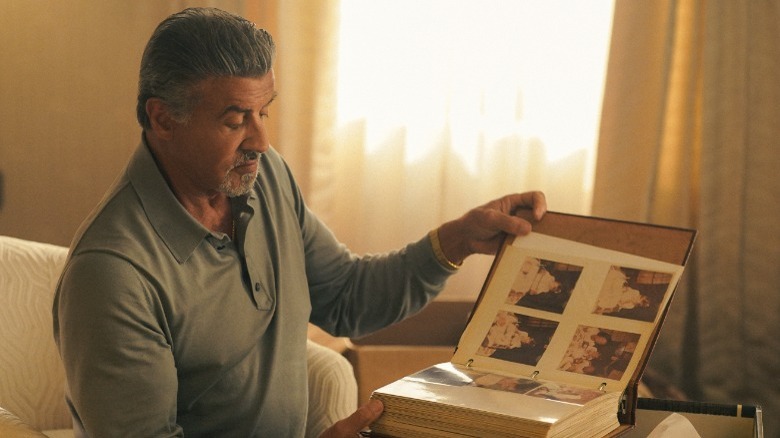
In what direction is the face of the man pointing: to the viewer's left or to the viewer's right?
to the viewer's right

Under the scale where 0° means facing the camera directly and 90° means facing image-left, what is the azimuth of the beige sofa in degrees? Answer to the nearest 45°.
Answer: approximately 315°

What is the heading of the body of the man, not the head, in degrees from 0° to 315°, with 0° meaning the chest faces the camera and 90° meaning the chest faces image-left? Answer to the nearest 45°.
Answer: approximately 315°
